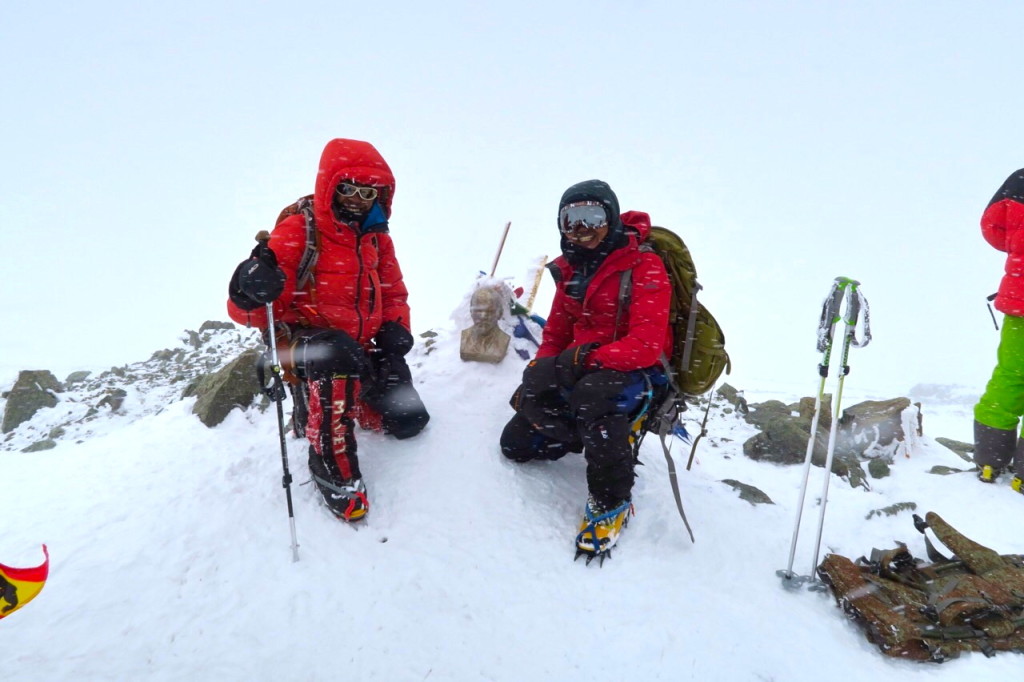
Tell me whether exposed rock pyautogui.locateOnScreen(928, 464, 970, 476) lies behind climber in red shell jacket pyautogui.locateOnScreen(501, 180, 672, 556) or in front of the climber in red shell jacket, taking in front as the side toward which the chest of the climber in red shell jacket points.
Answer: behind

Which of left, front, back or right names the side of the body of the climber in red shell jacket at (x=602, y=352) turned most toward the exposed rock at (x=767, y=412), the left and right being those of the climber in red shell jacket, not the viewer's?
back

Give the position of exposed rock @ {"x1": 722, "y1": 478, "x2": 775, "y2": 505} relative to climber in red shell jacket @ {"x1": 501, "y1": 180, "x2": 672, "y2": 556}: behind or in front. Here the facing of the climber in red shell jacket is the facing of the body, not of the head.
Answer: behind

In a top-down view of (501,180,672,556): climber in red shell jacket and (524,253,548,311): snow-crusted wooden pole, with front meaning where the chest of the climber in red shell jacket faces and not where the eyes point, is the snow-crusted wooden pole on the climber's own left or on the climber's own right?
on the climber's own right

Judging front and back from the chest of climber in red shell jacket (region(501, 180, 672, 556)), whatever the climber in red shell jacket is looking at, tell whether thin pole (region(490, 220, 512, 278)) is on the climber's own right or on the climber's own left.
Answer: on the climber's own right

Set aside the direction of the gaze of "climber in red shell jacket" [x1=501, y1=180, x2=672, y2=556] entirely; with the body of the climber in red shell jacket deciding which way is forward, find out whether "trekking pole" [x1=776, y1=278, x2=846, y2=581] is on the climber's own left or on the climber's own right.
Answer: on the climber's own left

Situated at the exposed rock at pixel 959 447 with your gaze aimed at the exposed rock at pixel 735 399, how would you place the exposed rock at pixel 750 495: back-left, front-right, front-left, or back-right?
back-left

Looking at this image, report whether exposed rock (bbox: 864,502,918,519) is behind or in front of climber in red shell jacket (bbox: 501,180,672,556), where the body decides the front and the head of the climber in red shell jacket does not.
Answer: behind

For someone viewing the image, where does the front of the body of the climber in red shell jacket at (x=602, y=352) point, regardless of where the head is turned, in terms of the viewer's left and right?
facing the viewer and to the left of the viewer

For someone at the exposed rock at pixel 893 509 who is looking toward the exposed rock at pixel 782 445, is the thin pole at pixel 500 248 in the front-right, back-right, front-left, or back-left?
front-left
